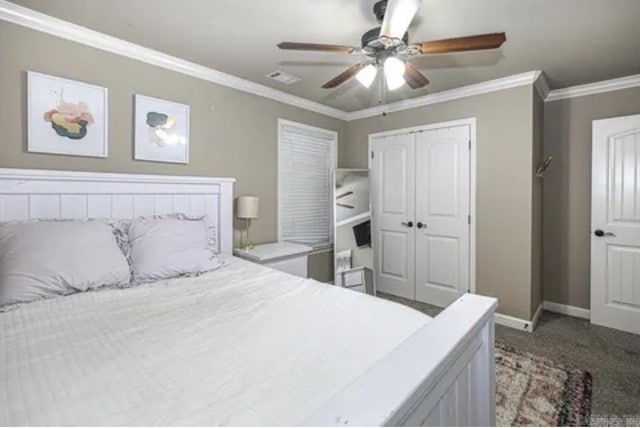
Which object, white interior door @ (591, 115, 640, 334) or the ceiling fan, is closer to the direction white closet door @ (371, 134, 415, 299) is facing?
the ceiling fan

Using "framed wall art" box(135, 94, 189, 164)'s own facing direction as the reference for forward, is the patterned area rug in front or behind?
in front

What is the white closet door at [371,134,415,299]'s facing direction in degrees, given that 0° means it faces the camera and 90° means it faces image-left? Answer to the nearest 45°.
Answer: approximately 45°

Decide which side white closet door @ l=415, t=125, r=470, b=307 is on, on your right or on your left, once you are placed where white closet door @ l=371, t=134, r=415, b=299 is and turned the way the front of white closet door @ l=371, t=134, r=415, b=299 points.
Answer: on your left

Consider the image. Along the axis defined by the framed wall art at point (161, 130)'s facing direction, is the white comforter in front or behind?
in front

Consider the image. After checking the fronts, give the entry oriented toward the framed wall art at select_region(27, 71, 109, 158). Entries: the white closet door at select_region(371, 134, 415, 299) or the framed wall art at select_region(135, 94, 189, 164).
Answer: the white closet door

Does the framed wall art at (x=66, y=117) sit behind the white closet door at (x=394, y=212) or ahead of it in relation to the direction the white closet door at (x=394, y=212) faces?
ahead

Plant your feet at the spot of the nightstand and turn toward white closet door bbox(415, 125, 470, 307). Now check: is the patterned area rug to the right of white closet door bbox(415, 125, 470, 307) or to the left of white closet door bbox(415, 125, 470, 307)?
right

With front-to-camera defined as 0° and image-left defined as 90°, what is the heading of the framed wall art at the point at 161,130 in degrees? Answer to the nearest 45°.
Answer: approximately 315°

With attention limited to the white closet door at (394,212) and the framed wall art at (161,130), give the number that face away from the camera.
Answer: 0
